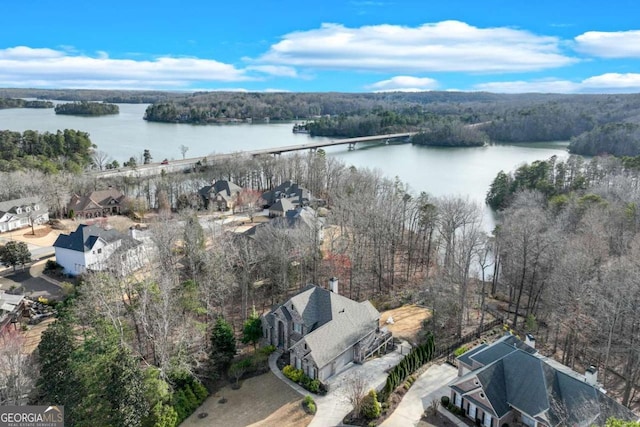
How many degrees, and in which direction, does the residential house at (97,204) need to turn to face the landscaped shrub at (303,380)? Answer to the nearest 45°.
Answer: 0° — it already faces it

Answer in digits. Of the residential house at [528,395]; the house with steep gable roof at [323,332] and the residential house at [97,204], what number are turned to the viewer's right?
0

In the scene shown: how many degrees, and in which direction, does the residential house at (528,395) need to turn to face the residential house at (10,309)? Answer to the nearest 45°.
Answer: approximately 45° to its right

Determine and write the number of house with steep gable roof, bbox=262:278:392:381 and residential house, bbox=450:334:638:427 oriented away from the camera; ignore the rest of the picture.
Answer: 0

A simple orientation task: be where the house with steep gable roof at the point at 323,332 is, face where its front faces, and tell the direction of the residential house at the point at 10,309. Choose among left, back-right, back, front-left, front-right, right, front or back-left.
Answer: front-right

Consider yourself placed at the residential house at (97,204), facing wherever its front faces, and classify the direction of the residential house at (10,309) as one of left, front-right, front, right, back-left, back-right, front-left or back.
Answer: front

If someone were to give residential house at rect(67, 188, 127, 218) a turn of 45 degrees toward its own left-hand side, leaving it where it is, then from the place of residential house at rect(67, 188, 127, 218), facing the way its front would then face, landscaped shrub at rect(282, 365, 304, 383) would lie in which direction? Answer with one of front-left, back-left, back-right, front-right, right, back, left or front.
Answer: front-right

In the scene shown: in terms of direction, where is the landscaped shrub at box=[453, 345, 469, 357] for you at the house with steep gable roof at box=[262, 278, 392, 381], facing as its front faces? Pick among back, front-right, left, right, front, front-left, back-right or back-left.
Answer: back-left

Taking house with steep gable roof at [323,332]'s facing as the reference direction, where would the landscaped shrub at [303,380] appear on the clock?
The landscaped shrub is roughly at 11 o'clock from the house with steep gable roof.

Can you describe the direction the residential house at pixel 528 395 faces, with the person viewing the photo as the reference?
facing the viewer and to the left of the viewer

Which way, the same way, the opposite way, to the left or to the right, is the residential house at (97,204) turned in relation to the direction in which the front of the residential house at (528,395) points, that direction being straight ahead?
to the left

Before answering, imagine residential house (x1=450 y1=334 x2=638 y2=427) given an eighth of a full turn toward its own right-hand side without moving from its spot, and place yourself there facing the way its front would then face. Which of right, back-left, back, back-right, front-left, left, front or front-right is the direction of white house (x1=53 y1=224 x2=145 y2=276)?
front

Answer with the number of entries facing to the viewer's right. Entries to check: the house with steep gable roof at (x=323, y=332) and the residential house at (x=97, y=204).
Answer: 0

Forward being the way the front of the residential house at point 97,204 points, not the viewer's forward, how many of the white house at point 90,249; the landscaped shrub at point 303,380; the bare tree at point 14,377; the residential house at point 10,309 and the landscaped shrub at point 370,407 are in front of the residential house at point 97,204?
5

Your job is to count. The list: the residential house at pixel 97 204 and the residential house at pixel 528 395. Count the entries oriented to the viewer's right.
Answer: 0

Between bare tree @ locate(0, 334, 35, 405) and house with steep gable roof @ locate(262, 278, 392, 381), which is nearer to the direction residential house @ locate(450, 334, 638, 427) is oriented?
the bare tree

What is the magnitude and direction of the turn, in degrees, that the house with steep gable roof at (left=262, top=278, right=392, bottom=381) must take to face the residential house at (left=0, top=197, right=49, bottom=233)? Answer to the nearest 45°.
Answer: approximately 90° to its right

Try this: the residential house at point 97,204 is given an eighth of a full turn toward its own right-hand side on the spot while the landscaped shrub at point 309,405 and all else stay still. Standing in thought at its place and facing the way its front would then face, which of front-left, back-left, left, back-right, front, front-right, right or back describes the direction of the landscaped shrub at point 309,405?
front-left

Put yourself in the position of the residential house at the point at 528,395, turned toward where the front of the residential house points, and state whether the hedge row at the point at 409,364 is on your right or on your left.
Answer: on your right

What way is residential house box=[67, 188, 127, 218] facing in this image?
toward the camera
